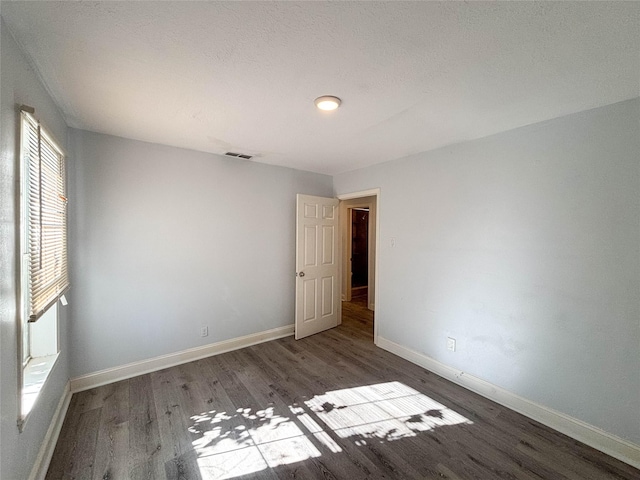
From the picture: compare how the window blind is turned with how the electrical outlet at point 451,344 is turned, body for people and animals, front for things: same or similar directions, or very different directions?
very different directions

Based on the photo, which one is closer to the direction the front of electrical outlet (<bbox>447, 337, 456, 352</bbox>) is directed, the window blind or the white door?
the window blind

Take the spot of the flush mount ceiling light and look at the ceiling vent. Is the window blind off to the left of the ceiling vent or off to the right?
left

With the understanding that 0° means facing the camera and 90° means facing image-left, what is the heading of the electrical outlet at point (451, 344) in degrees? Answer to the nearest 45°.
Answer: approximately 45°

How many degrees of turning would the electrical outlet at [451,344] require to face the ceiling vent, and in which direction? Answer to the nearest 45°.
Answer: approximately 45° to its right

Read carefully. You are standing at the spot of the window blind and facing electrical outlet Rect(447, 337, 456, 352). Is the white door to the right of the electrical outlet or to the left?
left

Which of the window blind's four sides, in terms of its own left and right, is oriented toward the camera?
right

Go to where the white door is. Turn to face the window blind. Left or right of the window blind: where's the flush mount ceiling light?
left

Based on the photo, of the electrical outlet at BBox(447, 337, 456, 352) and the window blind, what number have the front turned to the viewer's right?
1

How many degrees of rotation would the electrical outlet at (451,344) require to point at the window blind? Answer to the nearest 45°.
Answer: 0° — it already faces it

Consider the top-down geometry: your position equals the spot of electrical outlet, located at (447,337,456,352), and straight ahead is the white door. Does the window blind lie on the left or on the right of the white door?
left

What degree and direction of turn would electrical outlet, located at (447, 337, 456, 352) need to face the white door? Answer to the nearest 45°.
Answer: approximately 45° to its right
